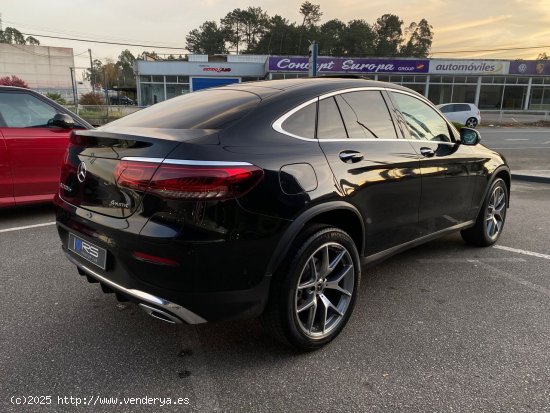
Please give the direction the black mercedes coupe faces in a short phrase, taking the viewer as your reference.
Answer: facing away from the viewer and to the right of the viewer

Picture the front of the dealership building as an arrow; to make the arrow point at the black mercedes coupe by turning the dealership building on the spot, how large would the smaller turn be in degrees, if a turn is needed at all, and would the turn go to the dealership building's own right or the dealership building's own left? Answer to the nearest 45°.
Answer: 0° — it already faces it

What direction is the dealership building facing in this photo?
toward the camera

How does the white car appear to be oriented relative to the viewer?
to the viewer's left

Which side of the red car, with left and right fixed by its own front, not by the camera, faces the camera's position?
right

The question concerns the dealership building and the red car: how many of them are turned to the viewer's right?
1

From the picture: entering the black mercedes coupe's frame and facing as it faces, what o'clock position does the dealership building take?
The dealership building is roughly at 11 o'clock from the black mercedes coupe.

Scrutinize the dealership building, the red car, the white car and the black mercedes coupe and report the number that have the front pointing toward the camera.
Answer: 1

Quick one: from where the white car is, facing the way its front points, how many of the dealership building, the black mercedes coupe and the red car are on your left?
2

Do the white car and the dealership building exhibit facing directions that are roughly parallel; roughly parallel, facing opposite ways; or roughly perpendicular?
roughly perpendicular

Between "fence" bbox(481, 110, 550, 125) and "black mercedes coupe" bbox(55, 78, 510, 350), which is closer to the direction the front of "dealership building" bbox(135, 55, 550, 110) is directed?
the black mercedes coupe

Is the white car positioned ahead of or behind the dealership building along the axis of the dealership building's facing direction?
ahead

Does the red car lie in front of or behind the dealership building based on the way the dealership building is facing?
in front

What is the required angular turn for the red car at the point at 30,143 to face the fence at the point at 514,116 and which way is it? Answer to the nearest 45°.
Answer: approximately 45° to its left
